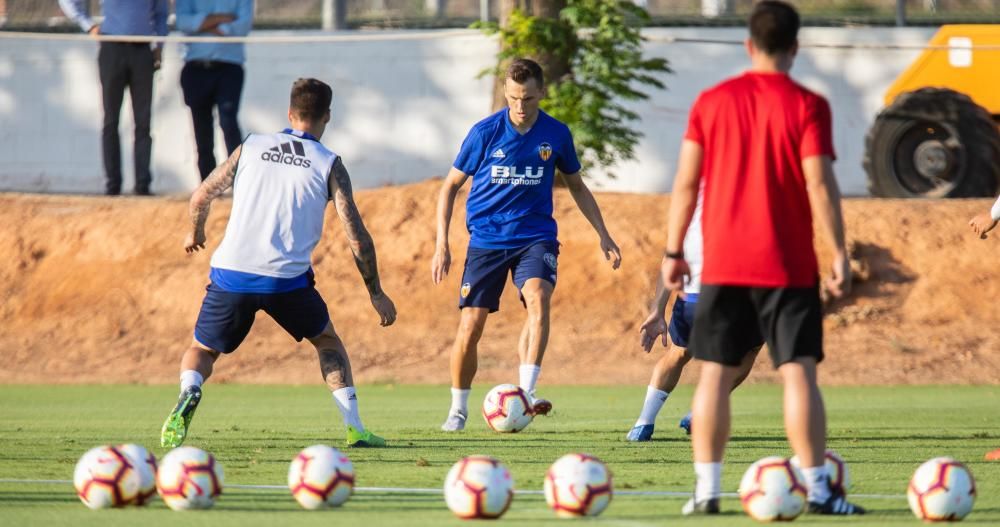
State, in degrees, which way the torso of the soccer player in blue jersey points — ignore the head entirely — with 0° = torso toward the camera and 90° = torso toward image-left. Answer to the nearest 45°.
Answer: approximately 0°

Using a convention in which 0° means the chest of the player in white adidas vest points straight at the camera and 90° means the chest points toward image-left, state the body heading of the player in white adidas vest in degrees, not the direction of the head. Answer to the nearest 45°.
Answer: approximately 180°

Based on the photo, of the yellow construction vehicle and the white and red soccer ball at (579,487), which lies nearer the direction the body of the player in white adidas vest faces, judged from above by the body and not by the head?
the yellow construction vehicle

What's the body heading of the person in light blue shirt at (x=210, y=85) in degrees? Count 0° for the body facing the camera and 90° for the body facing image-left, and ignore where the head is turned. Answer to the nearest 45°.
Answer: approximately 0°

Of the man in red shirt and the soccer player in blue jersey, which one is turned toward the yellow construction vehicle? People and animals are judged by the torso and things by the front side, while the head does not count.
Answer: the man in red shirt

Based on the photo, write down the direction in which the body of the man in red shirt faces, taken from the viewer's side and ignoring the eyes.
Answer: away from the camera

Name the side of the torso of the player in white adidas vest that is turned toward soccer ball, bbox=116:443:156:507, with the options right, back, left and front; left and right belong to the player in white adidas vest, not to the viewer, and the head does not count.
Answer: back

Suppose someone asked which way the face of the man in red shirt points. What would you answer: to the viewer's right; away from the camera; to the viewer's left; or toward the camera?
away from the camera

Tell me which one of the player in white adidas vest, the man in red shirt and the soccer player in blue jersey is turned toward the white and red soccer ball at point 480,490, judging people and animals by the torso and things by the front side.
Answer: the soccer player in blue jersey

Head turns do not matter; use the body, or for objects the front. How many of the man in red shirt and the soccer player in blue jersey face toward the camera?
1
